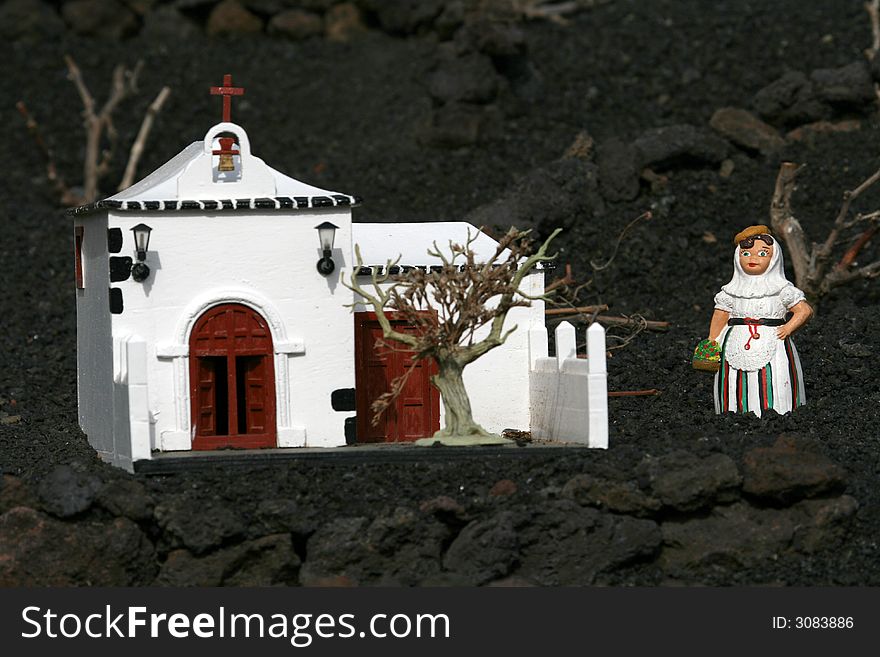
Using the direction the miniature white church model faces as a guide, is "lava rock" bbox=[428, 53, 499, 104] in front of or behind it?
behind

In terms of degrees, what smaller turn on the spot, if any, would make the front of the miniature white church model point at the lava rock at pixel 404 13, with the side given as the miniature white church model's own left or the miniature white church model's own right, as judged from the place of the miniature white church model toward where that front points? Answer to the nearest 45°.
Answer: approximately 180°

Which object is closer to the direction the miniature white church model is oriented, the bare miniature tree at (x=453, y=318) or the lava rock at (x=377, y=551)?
the lava rock

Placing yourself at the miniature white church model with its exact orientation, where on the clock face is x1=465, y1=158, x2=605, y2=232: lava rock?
The lava rock is roughly at 7 o'clock from the miniature white church model.

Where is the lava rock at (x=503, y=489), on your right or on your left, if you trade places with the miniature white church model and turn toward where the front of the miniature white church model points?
on your left

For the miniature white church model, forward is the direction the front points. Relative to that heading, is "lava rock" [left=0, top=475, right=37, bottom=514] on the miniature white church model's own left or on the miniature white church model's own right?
on the miniature white church model's own right

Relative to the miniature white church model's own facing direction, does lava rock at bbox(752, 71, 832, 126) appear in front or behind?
behind

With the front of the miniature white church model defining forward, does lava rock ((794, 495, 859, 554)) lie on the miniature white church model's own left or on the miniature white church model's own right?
on the miniature white church model's own left

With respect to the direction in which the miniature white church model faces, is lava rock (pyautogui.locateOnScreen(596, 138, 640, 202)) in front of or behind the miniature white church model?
behind

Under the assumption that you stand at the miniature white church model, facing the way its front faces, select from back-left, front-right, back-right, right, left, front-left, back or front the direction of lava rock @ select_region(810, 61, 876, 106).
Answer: back-left

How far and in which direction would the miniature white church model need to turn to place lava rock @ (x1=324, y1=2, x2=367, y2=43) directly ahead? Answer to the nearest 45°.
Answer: approximately 180°

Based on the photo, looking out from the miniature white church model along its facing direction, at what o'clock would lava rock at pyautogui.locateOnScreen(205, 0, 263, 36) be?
The lava rock is roughly at 6 o'clock from the miniature white church model.

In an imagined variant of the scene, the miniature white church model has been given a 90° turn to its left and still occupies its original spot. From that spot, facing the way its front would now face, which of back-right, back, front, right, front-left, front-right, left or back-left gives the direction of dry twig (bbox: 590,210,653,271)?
front-left

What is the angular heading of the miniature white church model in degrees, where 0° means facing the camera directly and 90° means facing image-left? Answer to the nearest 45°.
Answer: approximately 0°

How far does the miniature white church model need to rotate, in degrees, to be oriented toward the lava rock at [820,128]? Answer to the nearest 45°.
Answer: approximately 135° to its left

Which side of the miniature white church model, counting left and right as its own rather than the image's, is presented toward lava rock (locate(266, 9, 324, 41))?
back
